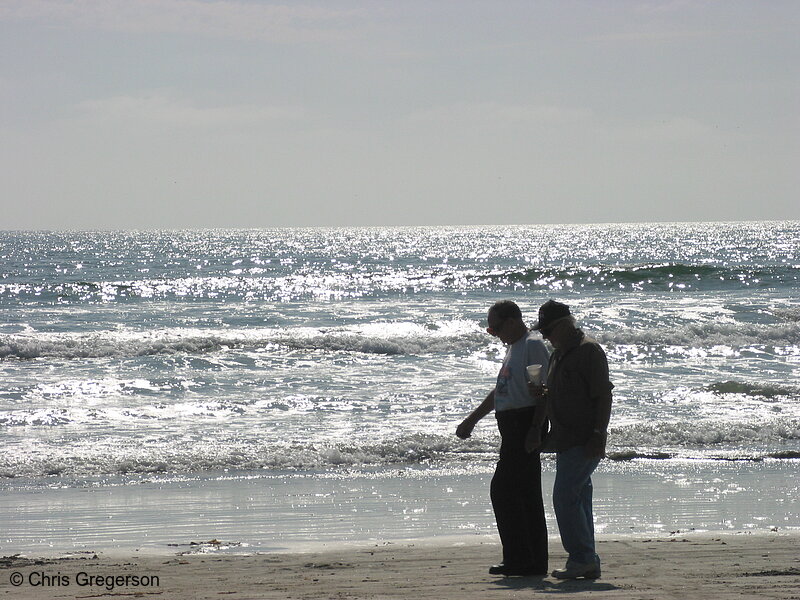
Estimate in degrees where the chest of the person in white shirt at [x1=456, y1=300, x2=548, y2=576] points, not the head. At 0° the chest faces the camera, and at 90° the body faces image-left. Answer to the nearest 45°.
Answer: approximately 90°

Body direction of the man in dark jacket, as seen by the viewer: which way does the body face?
to the viewer's left

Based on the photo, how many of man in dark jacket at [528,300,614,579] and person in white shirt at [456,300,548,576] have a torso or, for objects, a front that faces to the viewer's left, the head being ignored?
2
